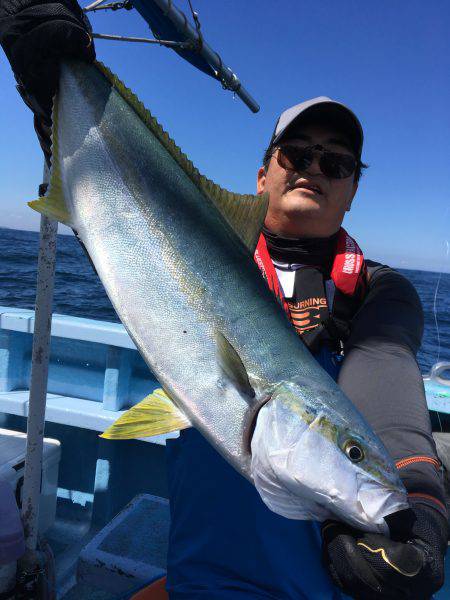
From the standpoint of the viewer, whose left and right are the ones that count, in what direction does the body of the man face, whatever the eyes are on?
facing the viewer

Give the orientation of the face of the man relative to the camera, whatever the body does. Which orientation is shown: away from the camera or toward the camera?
toward the camera

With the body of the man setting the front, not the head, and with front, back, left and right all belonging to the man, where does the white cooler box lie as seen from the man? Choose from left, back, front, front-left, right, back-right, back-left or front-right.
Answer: back-right

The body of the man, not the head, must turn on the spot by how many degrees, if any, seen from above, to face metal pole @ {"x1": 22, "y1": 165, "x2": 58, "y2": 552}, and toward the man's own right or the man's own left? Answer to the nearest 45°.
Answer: approximately 90° to the man's own right
